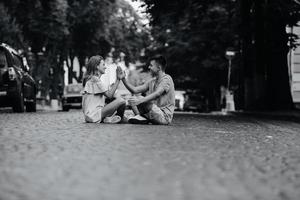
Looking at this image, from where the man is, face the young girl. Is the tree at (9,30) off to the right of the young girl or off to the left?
right

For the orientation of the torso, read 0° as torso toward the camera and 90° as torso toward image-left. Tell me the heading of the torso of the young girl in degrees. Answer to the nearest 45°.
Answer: approximately 270°

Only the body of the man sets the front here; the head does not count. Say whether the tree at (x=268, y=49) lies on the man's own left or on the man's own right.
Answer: on the man's own right

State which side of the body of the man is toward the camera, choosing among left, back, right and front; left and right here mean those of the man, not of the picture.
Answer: left

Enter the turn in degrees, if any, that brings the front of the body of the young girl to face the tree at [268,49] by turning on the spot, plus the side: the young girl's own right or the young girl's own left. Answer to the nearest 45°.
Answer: approximately 45° to the young girl's own left

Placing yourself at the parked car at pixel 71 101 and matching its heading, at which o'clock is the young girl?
The young girl is roughly at 12 o'clock from the parked car.

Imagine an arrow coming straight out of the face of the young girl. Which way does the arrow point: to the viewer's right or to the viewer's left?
to the viewer's right

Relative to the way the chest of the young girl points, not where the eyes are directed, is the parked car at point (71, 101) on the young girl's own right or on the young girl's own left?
on the young girl's own left
